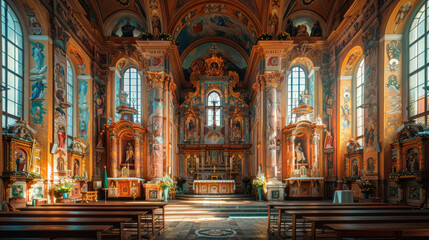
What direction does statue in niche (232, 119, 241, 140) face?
toward the camera

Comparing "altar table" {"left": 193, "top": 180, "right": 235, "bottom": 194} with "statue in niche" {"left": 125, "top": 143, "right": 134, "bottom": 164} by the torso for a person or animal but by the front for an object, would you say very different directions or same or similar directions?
same or similar directions

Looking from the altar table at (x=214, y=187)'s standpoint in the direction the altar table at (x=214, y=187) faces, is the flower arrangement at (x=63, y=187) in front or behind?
in front

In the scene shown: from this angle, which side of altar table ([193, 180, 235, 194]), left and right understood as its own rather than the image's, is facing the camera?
front

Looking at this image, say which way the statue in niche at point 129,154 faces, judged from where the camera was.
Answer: facing the viewer

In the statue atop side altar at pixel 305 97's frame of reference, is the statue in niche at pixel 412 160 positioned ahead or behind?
ahead
